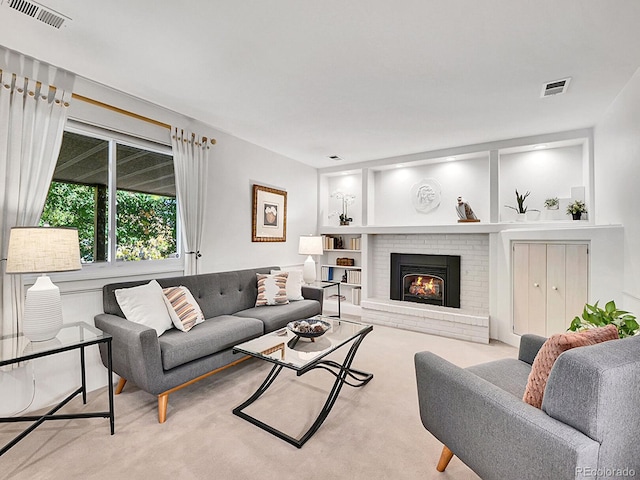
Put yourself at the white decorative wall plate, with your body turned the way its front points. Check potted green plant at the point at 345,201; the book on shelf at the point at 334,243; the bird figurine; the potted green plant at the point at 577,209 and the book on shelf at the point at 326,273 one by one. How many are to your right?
3

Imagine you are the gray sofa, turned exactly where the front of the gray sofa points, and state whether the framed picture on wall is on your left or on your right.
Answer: on your left

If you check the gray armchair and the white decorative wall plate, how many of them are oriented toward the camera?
1

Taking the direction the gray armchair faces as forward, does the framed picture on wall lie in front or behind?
in front

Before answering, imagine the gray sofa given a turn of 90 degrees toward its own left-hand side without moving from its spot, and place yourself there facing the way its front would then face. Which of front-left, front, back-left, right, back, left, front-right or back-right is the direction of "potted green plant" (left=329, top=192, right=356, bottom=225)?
front

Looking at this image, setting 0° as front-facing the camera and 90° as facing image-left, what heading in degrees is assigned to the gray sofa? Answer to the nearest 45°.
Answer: approximately 315°

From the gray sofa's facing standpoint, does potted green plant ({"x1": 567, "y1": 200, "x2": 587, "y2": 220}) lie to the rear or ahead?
ahead

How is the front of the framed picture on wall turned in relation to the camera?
facing the viewer and to the right of the viewer

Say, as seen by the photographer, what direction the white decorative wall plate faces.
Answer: facing the viewer

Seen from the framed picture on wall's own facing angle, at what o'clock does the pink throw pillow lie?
The pink throw pillow is roughly at 1 o'clock from the framed picture on wall.

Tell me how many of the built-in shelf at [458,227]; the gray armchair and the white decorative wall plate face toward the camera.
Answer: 2

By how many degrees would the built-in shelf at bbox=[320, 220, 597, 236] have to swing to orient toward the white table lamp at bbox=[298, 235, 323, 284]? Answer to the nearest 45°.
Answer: approximately 90° to its right

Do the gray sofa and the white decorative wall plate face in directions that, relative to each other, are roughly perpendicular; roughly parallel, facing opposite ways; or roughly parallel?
roughly perpendicular
